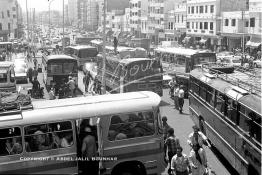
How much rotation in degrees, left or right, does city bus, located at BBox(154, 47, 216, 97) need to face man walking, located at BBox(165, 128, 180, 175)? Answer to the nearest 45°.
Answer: approximately 45° to its right

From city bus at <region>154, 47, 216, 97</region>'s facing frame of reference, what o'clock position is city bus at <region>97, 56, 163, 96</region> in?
city bus at <region>97, 56, 163, 96</region> is roughly at 4 o'clock from city bus at <region>154, 47, 216, 97</region>.

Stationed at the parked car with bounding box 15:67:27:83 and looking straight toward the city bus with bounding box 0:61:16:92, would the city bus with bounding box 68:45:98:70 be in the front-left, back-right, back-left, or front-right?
back-left

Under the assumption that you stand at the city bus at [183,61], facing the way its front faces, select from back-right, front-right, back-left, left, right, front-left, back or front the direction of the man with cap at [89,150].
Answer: front-right

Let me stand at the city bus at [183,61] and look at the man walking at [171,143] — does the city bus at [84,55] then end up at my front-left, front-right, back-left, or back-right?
back-right

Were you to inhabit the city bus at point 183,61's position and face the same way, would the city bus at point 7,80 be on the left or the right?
on its right

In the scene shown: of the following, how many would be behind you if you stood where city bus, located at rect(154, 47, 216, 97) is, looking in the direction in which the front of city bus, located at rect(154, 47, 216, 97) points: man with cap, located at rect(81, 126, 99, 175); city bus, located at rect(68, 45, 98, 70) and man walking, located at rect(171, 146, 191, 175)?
1

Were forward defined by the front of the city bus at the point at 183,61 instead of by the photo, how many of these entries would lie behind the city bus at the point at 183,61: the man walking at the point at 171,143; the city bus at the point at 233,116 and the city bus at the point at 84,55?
1
